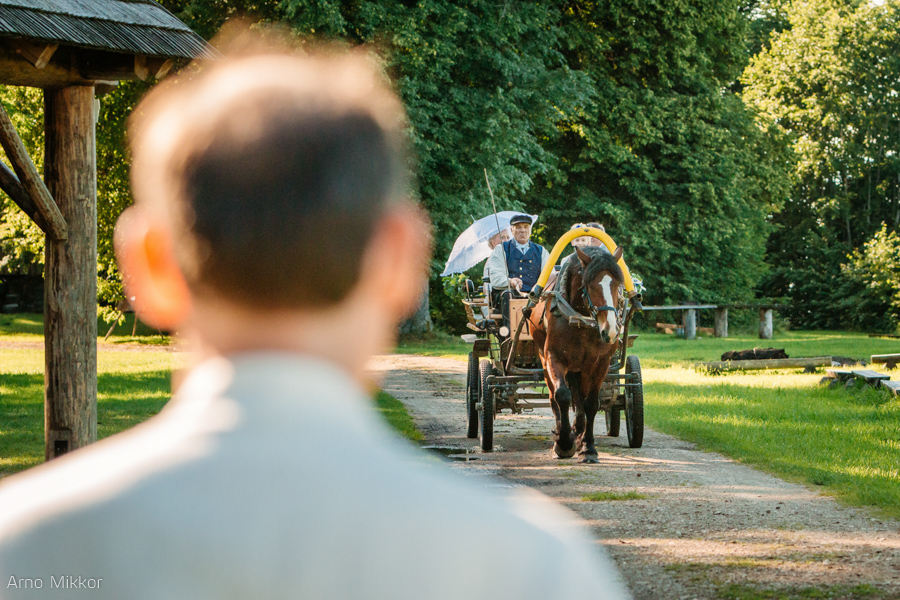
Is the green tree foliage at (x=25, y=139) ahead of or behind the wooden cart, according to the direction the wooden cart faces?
behind

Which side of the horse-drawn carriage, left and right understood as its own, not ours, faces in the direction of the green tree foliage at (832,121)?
back

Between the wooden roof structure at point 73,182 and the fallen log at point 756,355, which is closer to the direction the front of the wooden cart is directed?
the wooden roof structure

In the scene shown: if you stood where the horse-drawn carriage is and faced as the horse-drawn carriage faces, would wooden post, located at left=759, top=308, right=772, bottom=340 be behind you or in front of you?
behind

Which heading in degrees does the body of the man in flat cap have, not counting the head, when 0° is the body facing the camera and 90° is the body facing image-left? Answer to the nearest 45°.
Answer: approximately 0°

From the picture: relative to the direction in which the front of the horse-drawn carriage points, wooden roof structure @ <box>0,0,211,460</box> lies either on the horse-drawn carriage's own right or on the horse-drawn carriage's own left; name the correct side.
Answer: on the horse-drawn carriage's own right

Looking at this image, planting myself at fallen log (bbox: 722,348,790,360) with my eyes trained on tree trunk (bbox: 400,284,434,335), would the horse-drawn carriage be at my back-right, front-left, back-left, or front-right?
back-left

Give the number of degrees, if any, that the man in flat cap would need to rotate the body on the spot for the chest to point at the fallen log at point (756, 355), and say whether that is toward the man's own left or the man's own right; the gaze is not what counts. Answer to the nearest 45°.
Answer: approximately 135° to the man's own left

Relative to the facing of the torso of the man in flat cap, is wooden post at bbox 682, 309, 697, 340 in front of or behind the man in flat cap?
behind

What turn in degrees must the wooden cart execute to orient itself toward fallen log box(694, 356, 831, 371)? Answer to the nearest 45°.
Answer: approximately 135° to its left

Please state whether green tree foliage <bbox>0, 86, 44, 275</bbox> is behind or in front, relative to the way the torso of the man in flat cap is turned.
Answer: behind

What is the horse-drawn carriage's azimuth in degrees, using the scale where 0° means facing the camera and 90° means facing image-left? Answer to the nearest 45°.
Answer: approximately 0°

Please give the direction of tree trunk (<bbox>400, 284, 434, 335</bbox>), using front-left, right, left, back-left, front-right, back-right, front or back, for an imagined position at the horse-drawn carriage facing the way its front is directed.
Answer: back
